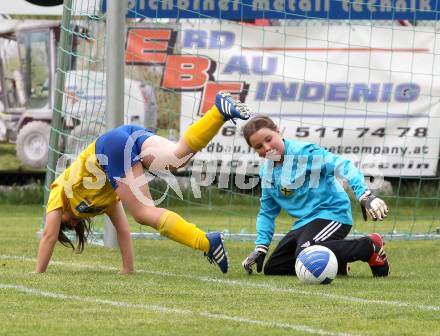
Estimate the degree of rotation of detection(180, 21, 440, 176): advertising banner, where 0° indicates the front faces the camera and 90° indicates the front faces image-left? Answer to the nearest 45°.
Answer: approximately 0°

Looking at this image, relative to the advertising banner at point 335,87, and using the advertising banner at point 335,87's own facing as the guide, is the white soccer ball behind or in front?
in front
